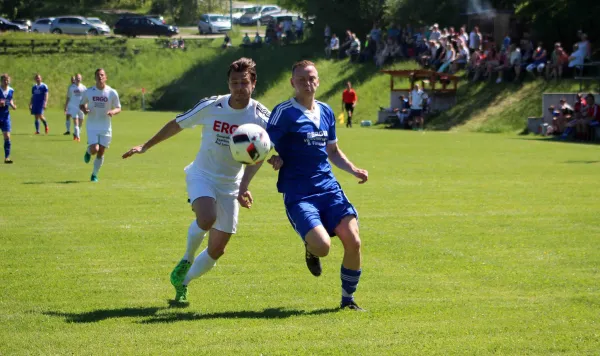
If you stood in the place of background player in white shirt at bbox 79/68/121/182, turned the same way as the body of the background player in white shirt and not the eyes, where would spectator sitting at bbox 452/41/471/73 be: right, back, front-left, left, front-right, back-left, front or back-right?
back-left

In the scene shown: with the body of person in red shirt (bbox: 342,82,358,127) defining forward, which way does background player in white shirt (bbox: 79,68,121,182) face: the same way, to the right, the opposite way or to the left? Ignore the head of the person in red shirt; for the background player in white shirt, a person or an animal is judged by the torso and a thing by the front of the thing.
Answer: the same way

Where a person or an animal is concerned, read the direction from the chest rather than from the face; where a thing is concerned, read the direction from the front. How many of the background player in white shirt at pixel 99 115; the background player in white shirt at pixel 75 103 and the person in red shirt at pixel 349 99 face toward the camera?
3

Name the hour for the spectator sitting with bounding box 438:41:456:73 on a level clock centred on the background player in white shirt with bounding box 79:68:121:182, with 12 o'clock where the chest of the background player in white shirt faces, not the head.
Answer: The spectator sitting is roughly at 7 o'clock from the background player in white shirt.

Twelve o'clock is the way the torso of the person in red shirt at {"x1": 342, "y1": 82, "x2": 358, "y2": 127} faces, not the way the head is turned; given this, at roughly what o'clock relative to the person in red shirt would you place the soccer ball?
The soccer ball is roughly at 12 o'clock from the person in red shirt.

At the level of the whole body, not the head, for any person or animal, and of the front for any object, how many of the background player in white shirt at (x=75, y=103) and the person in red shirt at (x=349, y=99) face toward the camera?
2

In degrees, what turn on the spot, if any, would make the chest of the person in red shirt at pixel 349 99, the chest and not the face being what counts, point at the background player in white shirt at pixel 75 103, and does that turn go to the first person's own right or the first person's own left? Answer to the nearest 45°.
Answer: approximately 45° to the first person's own right

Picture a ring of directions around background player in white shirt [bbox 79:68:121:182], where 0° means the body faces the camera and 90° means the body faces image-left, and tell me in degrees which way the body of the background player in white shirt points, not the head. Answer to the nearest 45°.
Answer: approximately 0°

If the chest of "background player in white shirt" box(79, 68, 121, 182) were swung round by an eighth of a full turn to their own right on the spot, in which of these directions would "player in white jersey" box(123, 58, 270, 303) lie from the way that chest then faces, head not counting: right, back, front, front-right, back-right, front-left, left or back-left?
front-left

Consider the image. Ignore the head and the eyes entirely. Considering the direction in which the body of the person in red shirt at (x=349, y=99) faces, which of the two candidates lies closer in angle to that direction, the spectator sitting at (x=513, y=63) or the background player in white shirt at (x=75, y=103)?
the background player in white shirt

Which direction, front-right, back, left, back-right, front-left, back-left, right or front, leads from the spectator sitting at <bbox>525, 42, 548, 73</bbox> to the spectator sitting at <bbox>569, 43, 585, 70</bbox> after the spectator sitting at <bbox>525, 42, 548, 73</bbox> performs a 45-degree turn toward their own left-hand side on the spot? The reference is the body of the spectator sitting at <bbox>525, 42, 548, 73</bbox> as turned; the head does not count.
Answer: front-left

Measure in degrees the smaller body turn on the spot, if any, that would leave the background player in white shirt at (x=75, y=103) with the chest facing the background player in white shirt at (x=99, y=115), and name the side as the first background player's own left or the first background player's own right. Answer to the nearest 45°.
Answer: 0° — they already face them

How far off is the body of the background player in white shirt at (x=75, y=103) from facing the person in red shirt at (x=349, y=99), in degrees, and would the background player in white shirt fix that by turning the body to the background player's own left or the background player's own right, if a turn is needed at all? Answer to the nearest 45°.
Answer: approximately 135° to the background player's own left

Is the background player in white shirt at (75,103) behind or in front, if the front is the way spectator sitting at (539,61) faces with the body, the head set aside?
in front

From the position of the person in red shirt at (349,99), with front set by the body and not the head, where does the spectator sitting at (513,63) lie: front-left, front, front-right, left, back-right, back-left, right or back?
left

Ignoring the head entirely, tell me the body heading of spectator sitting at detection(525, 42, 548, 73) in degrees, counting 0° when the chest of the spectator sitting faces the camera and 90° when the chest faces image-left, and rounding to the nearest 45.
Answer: approximately 45°

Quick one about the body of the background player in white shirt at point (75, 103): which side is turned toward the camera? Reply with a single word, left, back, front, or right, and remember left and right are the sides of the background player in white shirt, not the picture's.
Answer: front

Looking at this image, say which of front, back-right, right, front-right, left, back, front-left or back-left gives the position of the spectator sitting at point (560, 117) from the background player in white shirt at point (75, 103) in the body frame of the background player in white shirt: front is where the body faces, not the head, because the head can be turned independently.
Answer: left

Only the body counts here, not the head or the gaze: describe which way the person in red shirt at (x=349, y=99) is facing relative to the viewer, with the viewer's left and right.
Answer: facing the viewer
